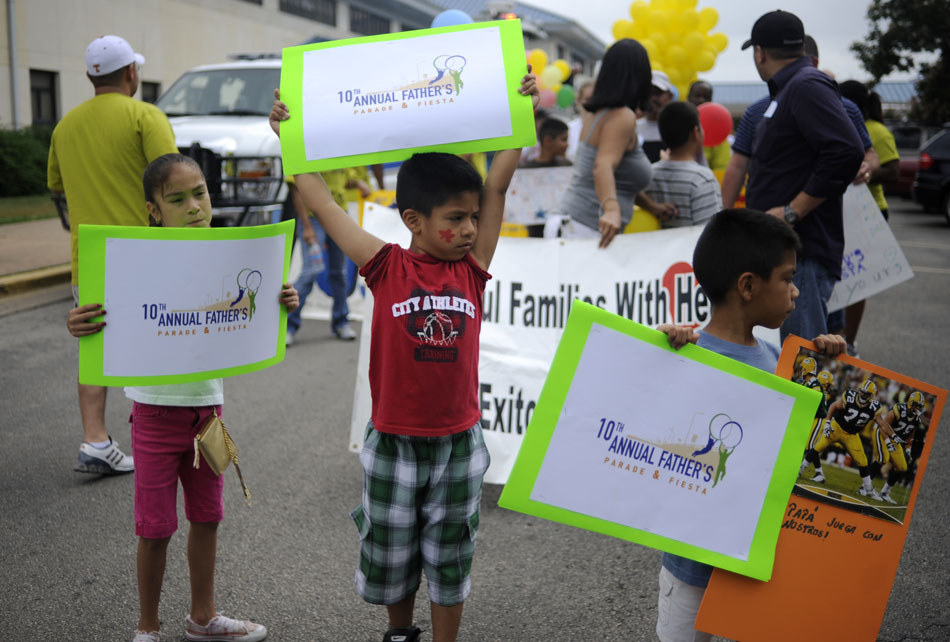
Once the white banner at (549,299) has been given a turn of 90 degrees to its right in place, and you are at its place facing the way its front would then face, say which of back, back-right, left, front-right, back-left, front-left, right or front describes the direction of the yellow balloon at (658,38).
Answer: right

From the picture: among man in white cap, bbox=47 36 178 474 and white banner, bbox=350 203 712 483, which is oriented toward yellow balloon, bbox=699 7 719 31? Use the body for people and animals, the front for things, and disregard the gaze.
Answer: the man in white cap

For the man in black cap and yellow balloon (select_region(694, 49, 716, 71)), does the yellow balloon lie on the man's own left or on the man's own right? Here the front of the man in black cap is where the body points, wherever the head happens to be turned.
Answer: on the man's own right

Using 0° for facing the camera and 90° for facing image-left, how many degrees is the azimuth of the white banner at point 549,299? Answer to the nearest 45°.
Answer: approximately 0°

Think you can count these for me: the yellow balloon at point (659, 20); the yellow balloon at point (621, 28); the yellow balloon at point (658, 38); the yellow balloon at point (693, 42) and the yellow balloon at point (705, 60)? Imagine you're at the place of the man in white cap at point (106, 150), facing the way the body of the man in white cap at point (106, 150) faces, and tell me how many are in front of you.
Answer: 5

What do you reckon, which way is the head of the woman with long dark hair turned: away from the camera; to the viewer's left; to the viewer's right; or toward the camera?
away from the camera

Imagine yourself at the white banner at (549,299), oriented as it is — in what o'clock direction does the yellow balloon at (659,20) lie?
The yellow balloon is roughly at 6 o'clock from the white banner.

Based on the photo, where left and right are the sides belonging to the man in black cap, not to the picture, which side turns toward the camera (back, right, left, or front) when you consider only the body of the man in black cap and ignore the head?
left

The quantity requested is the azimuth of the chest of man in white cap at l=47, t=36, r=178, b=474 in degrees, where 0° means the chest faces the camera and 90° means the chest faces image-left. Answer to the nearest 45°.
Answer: approximately 225°

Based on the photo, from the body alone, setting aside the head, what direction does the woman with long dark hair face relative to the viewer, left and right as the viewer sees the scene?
facing away from the viewer and to the right of the viewer

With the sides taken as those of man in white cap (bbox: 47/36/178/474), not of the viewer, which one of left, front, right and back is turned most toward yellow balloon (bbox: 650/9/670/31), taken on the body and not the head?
front

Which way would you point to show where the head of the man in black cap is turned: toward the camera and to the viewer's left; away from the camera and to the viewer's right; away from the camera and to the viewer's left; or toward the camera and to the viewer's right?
away from the camera and to the viewer's left
